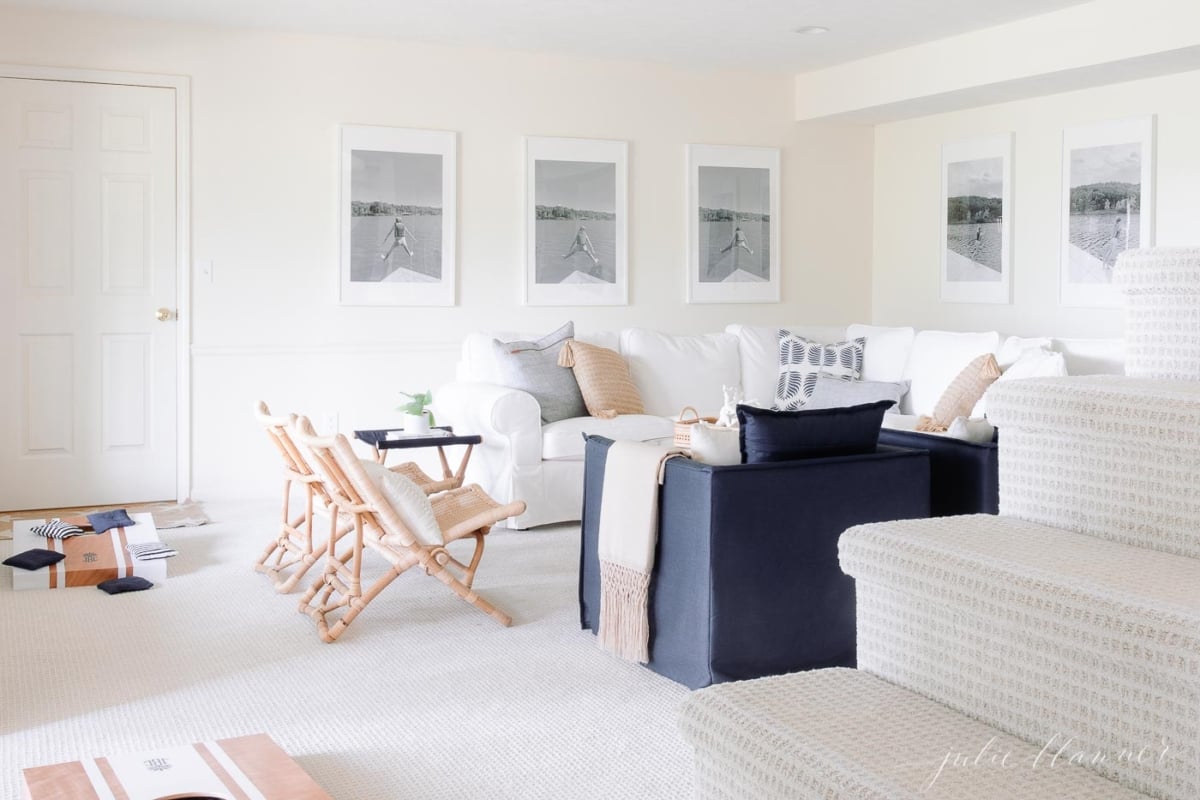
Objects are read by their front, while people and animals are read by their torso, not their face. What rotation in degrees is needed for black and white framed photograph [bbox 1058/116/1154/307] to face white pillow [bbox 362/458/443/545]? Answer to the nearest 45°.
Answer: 0° — it already faces it

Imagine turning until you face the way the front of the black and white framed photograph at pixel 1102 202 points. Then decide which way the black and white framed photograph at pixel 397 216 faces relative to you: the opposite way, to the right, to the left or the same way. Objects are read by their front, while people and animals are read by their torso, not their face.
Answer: to the left

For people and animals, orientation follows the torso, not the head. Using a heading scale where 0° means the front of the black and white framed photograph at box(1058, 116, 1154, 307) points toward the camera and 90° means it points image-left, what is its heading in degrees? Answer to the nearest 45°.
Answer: approximately 45°

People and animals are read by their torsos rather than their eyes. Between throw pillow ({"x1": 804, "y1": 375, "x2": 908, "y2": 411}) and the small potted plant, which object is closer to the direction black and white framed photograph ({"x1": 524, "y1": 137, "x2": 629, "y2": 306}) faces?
the small potted plant

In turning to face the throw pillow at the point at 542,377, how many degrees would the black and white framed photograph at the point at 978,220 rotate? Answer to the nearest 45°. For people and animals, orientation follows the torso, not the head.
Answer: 0° — it already faces it

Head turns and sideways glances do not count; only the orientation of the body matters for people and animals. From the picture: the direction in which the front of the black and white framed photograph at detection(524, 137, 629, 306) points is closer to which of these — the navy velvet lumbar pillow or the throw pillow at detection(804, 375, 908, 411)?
the navy velvet lumbar pillow

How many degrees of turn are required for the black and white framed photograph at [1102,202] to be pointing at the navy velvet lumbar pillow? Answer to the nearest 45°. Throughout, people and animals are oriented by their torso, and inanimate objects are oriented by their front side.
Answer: approximately 45° to its left

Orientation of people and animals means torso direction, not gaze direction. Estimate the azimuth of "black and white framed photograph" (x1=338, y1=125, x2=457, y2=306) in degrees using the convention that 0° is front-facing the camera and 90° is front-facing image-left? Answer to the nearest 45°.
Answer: approximately 0°

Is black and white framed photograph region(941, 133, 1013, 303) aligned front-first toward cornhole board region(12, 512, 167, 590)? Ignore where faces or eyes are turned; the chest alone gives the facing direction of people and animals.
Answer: yes

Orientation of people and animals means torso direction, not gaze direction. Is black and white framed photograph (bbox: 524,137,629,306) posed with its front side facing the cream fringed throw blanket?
yes

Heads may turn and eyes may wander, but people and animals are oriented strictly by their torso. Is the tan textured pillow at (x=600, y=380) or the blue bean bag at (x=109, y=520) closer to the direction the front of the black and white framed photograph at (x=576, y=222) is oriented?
the tan textured pillow
